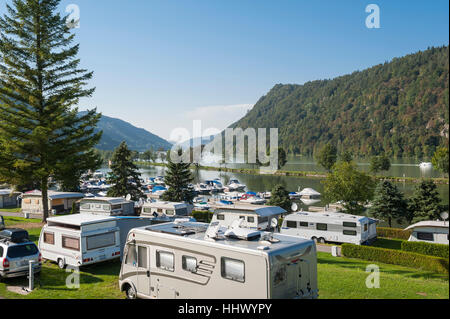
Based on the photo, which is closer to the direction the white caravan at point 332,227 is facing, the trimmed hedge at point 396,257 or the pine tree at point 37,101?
the pine tree

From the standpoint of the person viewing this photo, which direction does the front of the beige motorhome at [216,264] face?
facing away from the viewer and to the left of the viewer

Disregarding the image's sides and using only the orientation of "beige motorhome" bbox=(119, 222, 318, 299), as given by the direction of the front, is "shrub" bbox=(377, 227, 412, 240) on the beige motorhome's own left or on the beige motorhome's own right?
on the beige motorhome's own right

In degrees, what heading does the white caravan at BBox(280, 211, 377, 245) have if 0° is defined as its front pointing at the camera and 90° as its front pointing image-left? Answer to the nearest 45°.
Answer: approximately 135°

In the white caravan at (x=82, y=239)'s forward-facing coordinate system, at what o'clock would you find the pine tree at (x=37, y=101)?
The pine tree is roughly at 1 o'clock from the white caravan.
